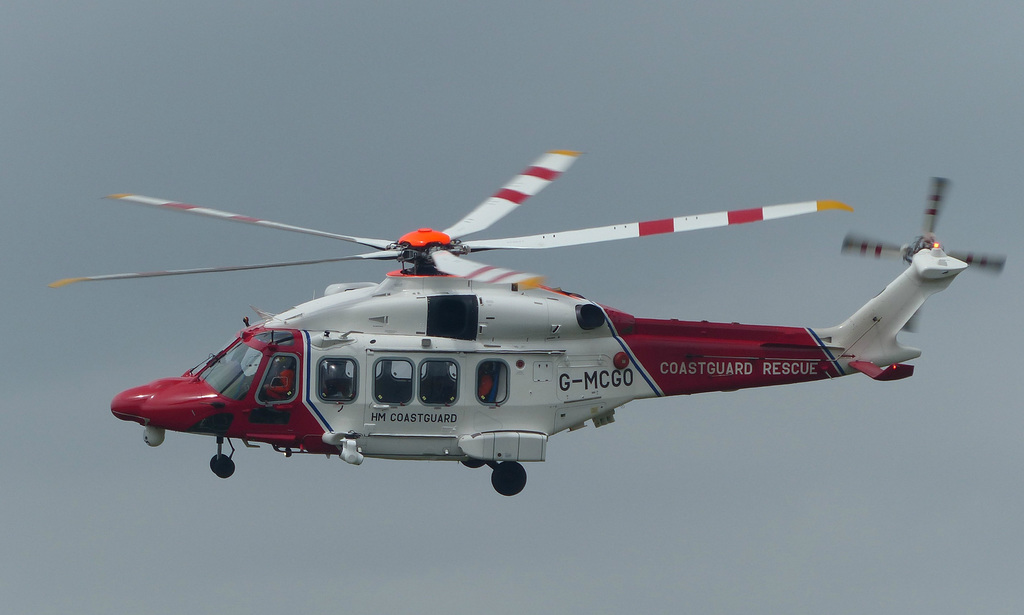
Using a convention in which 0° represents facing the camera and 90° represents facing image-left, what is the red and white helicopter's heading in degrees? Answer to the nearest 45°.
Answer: approximately 90°
